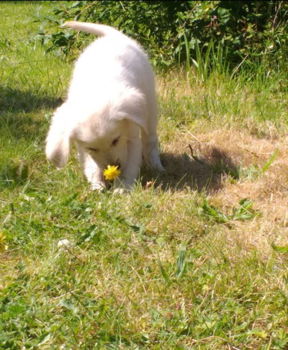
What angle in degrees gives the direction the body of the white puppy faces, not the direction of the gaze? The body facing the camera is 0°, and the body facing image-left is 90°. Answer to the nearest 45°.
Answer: approximately 0°

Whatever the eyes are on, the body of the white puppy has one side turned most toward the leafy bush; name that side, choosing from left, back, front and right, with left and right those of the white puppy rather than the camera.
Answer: back
